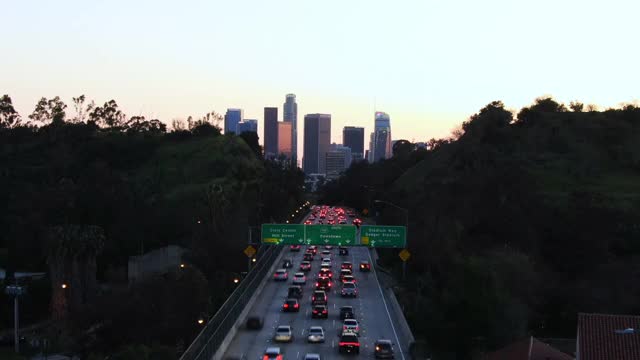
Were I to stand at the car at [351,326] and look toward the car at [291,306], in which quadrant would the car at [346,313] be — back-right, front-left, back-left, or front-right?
front-right

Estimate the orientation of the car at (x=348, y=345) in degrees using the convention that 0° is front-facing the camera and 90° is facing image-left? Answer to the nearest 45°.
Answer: approximately 180°

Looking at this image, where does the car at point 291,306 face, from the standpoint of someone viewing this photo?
facing away from the viewer

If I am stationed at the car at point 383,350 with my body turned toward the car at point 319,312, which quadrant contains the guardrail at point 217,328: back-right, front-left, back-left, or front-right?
front-left

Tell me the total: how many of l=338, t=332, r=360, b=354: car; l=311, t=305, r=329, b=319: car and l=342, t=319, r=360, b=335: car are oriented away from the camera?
3

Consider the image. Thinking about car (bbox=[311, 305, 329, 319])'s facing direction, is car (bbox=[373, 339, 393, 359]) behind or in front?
behind

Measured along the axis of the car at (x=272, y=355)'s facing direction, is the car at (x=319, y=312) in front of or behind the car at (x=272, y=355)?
in front

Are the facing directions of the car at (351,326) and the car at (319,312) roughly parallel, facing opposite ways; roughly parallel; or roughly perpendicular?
roughly parallel

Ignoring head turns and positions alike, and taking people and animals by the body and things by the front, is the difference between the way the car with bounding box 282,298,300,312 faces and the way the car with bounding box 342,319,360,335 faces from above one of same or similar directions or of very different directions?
same or similar directions

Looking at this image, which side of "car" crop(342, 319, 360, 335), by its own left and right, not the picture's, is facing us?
back

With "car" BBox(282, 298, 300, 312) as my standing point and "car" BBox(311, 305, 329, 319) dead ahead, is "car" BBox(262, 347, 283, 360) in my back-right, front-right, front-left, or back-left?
front-right

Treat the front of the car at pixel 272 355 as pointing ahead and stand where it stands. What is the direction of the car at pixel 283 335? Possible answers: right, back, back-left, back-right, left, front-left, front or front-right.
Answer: front

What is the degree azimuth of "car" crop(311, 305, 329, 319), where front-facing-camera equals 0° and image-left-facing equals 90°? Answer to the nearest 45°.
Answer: approximately 180°

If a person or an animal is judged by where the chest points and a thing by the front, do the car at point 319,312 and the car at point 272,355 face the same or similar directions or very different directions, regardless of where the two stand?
same or similar directions

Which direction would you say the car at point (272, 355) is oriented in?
away from the camera
